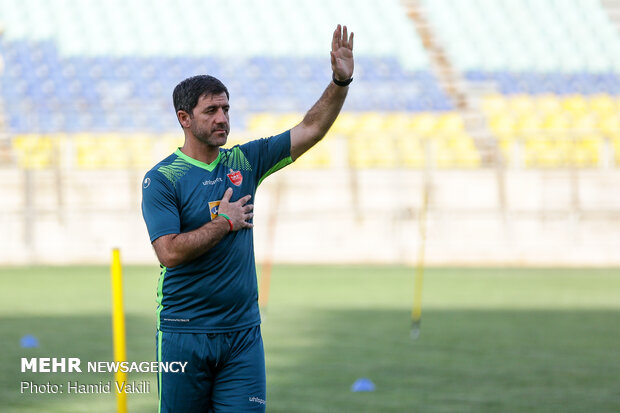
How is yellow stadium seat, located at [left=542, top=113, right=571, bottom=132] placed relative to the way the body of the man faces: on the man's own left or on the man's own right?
on the man's own left

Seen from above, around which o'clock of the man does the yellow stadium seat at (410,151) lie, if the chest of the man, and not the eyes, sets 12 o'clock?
The yellow stadium seat is roughly at 8 o'clock from the man.

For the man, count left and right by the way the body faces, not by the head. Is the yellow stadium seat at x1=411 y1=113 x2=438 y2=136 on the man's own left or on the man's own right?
on the man's own left

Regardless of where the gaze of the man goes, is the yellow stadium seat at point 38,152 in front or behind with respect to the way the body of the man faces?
behind

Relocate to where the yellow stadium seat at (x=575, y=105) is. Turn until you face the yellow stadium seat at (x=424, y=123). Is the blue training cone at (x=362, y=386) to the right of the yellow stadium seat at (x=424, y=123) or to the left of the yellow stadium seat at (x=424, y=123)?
left

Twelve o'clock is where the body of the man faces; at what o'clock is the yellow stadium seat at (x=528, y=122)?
The yellow stadium seat is roughly at 8 o'clock from the man.

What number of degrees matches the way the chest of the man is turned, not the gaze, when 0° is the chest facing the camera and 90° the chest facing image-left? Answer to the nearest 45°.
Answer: approximately 315°

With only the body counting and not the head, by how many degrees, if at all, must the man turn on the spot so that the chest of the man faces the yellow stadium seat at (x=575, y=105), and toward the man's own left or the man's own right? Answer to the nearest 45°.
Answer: approximately 90° to the man's own left

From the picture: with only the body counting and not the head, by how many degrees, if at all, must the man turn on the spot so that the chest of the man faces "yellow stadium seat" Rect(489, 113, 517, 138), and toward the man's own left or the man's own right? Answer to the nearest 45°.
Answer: approximately 135° to the man's own left
